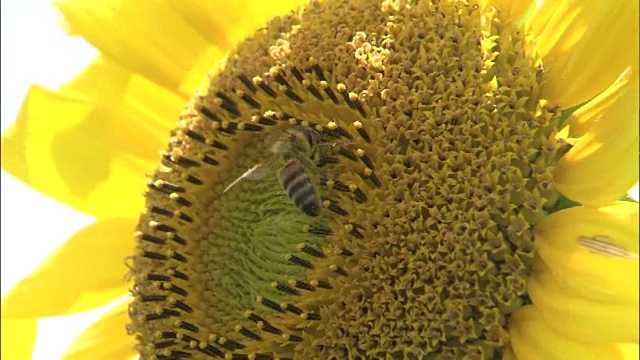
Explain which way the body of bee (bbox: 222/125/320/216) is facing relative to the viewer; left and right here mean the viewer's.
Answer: facing away from the viewer and to the left of the viewer
